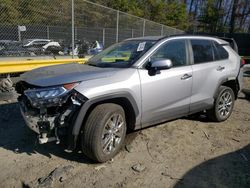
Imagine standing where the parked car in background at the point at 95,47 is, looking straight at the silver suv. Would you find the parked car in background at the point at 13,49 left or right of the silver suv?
right

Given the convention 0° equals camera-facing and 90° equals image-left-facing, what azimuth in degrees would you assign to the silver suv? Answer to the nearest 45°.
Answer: approximately 45°

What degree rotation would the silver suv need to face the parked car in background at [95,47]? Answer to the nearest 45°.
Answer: approximately 135° to its right

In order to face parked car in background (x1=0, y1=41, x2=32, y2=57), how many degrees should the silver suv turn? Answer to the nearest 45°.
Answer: approximately 90° to its right

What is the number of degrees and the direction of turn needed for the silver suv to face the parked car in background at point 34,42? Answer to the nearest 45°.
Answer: approximately 90° to its right
